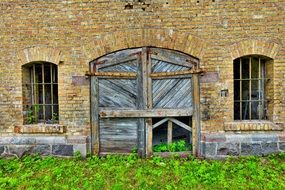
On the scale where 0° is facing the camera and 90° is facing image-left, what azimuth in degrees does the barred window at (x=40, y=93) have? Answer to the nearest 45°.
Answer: approximately 0°

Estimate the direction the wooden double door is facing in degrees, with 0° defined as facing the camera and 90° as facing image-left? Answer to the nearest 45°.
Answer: approximately 0°

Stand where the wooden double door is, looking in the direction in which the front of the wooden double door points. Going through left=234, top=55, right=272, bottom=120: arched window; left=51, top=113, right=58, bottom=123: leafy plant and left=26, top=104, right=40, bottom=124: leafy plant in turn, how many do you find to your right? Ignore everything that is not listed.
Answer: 2

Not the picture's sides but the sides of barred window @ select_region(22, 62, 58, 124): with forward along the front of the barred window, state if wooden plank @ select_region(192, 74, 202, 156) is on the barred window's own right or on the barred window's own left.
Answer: on the barred window's own left

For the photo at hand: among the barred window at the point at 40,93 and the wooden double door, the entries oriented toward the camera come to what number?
2

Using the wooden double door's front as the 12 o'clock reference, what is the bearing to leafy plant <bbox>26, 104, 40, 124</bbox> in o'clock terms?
The leafy plant is roughly at 3 o'clock from the wooden double door.

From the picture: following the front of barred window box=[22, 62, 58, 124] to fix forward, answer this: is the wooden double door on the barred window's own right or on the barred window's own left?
on the barred window's own left

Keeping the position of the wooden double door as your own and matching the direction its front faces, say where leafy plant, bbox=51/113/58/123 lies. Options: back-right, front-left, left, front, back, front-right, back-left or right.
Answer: right

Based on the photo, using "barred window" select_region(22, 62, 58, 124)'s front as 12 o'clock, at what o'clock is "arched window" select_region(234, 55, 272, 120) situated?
The arched window is roughly at 10 o'clock from the barred window.

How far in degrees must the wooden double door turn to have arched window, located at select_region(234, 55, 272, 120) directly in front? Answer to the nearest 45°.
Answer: approximately 90° to its left
